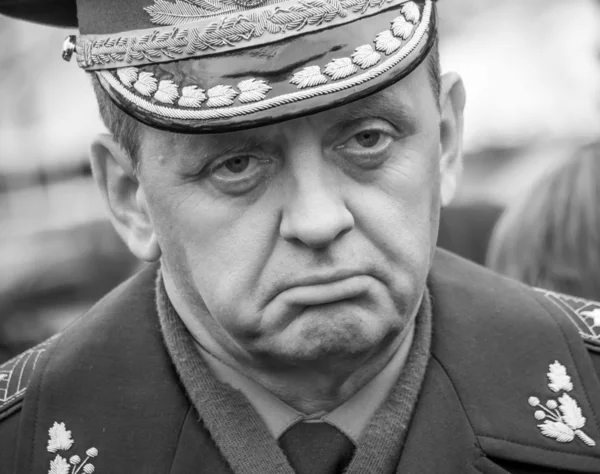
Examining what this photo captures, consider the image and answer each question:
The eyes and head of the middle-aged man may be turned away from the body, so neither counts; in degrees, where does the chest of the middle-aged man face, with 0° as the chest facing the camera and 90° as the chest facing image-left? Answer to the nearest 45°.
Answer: approximately 0°
